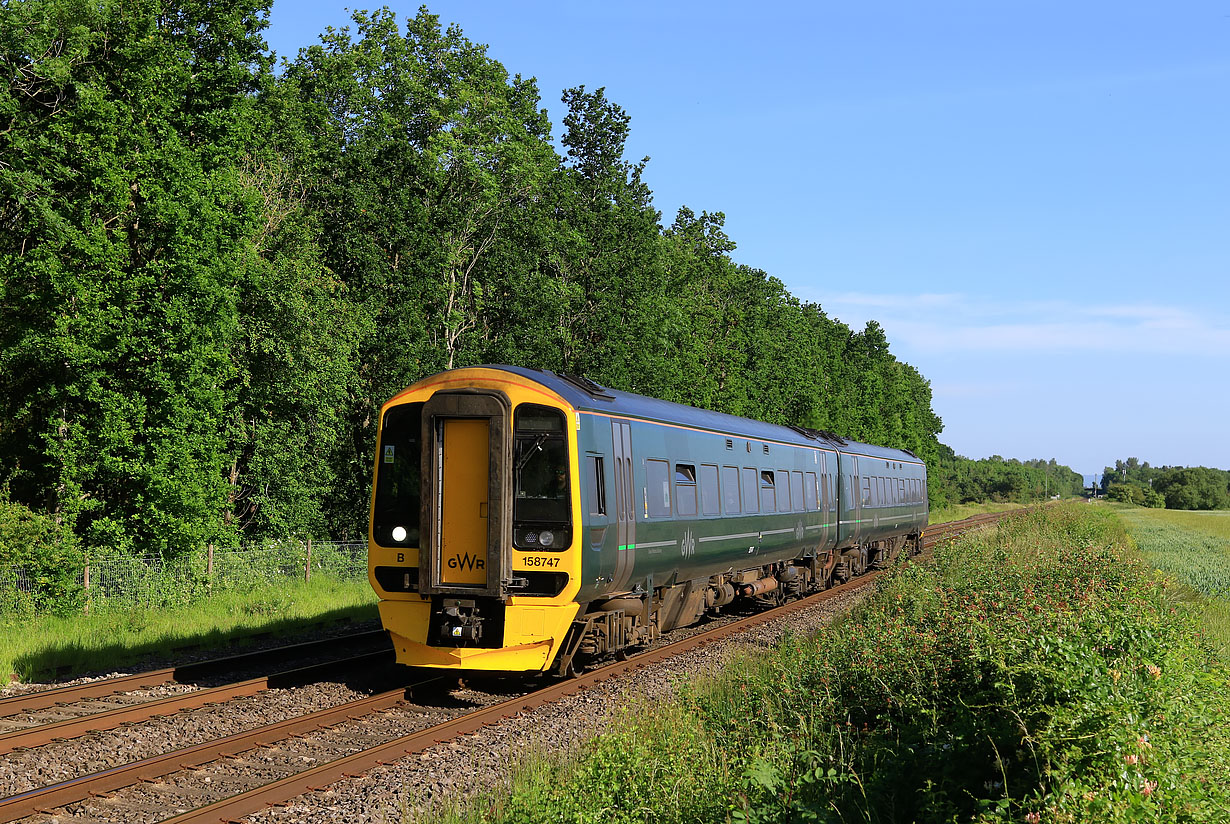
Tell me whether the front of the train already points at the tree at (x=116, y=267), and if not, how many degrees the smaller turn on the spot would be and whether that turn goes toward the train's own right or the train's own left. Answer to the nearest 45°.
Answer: approximately 90° to the train's own right

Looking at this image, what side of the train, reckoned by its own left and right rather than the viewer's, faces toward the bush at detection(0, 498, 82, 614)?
right

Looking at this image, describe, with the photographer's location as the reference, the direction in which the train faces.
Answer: facing the viewer and to the left of the viewer

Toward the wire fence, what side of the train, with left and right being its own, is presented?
right
